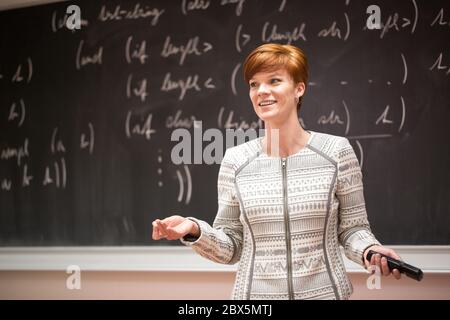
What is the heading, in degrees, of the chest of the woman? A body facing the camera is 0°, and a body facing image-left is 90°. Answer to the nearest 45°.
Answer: approximately 0°

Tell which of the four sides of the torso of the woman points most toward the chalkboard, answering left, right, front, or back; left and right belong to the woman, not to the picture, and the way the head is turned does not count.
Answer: back
